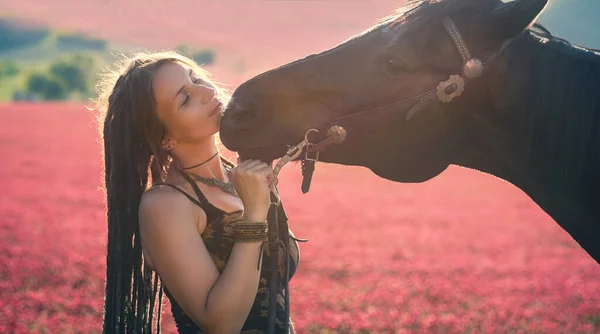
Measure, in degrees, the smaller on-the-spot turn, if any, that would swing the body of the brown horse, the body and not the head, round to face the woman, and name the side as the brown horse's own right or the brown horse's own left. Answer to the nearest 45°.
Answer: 0° — it already faces them

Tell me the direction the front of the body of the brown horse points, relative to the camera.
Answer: to the viewer's left
